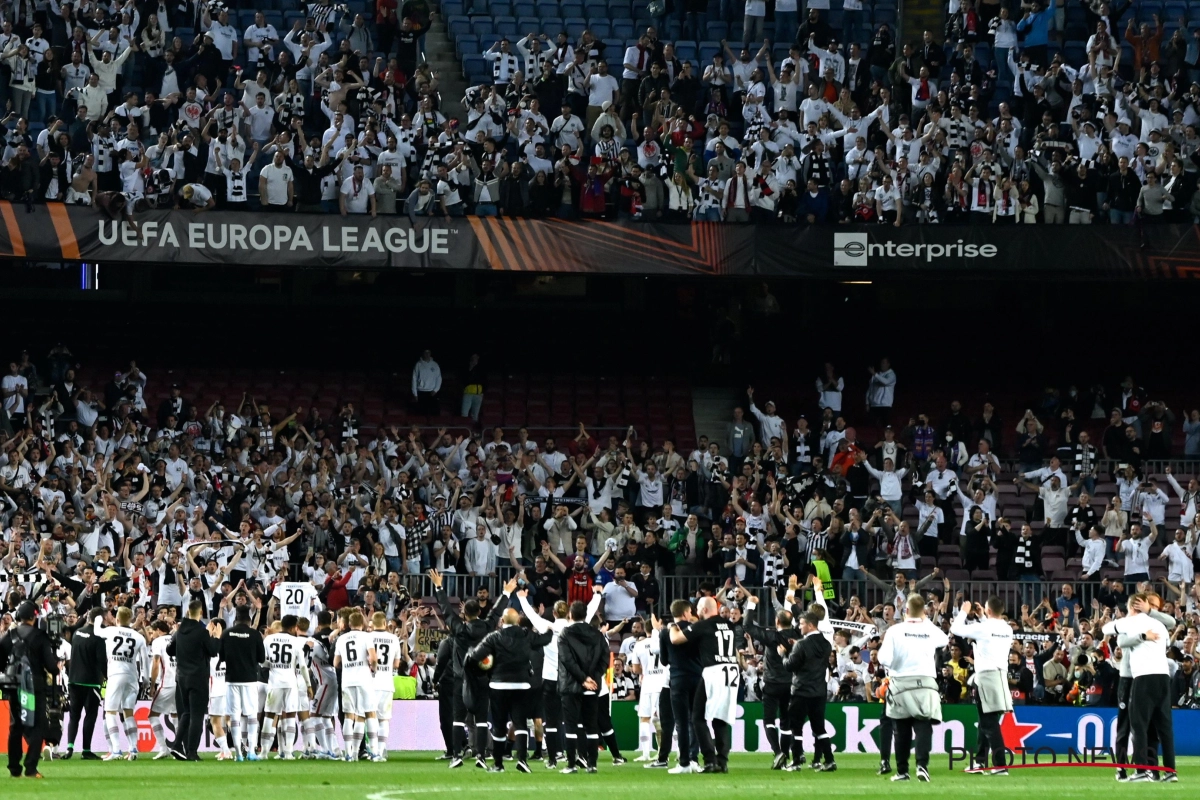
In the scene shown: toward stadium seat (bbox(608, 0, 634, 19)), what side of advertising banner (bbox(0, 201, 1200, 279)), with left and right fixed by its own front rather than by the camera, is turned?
back

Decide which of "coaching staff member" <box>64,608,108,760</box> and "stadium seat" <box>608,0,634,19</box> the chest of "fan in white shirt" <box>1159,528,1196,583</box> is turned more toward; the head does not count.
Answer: the coaching staff member

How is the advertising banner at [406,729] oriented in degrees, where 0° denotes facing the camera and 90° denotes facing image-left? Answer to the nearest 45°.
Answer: approximately 0°

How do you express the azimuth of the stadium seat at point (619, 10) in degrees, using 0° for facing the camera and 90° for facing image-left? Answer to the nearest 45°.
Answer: approximately 0°

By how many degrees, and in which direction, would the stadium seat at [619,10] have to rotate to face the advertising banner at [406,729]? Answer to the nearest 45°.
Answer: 0° — it already faces it

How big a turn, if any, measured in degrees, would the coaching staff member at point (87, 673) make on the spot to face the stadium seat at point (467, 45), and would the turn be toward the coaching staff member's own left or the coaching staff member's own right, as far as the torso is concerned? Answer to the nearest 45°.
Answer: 0° — they already face it
